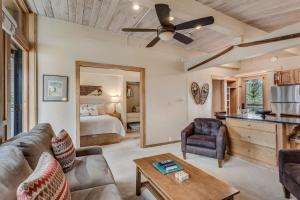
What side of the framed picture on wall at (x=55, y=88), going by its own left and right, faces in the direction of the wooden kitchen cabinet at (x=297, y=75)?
left

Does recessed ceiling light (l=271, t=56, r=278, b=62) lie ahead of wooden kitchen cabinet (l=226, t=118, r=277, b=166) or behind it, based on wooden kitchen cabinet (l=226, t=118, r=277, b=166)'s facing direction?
behind

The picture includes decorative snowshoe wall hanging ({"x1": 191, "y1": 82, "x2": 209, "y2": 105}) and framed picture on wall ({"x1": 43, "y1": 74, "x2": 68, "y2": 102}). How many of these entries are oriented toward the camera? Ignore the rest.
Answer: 2

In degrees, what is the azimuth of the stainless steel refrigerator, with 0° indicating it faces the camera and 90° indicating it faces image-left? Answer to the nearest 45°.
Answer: approximately 0°

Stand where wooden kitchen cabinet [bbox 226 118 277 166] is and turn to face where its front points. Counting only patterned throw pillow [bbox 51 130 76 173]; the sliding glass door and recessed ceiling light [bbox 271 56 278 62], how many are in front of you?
2

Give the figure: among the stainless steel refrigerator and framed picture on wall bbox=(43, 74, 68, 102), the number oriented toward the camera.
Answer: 2

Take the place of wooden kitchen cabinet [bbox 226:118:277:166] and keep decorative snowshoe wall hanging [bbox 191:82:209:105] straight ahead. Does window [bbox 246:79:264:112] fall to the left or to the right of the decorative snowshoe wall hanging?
right

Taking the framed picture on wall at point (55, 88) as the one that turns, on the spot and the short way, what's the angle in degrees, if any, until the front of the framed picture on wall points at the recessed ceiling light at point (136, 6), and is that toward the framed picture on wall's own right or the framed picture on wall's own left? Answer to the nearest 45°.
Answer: approximately 45° to the framed picture on wall's own left

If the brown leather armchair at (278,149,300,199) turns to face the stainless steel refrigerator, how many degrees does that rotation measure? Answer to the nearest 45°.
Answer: approximately 135° to its right

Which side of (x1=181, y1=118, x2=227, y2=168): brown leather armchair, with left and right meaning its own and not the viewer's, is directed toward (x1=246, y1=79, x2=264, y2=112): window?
back
